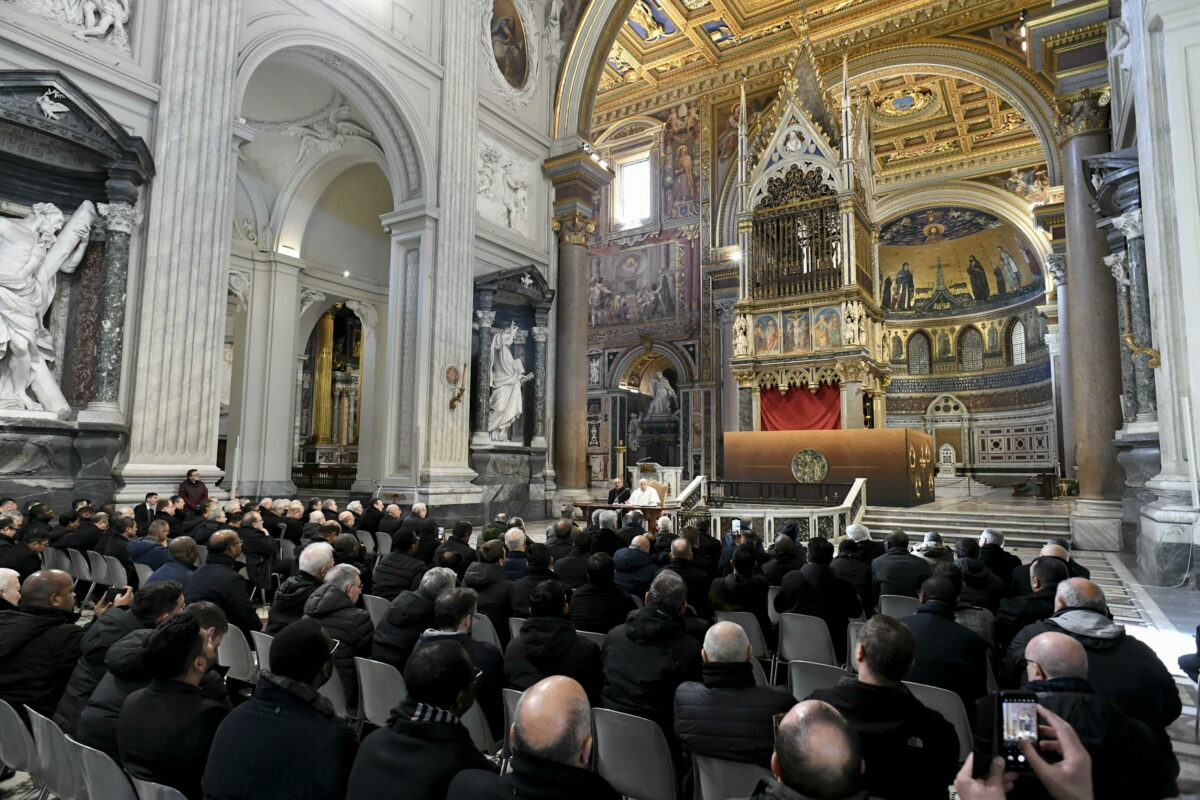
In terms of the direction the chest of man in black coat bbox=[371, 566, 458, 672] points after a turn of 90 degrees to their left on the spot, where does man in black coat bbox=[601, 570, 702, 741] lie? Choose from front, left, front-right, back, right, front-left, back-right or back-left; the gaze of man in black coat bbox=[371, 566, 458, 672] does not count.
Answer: back

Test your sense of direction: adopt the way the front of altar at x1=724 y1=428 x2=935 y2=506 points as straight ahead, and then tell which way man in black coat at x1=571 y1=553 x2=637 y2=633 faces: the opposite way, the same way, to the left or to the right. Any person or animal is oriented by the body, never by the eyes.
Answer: the opposite way

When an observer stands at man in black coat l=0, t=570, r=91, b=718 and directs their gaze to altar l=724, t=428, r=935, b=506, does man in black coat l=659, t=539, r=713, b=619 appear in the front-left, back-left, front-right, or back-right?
front-right

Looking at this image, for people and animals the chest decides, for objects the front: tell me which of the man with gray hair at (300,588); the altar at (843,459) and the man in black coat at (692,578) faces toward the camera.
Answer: the altar

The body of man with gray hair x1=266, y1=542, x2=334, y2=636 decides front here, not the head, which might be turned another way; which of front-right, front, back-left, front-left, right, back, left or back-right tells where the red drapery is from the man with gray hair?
front

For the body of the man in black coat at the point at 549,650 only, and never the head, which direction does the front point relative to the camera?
away from the camera

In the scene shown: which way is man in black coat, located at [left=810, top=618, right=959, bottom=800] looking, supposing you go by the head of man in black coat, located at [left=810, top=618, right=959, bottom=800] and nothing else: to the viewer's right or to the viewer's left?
to the viewer's left

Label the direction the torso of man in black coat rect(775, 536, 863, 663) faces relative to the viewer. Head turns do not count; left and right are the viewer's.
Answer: facing away from the viewer

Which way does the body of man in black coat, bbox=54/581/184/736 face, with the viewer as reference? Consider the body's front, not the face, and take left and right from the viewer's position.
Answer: facing away from the viewer and to the right of the viewer

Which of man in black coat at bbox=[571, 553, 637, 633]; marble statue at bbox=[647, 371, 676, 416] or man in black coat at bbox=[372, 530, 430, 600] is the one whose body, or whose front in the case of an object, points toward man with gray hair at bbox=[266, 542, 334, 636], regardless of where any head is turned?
the marble statue

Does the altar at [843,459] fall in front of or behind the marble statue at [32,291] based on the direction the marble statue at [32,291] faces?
in front

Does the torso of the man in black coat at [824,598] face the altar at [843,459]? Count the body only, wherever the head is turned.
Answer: yes

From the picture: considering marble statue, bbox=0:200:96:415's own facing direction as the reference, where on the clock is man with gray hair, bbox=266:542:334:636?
The man with gray hair is roughly at 1 o'clock from the marble statue.

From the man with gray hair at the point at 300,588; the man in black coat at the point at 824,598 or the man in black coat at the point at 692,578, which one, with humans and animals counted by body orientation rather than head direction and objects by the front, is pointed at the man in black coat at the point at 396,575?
the man with gray hair

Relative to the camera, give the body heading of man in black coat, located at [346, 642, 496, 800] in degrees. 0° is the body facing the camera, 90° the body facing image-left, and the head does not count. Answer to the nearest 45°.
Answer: approximately 225°

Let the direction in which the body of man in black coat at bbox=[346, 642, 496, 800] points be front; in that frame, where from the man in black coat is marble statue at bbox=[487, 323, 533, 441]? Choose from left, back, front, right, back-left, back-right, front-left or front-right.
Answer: front-left

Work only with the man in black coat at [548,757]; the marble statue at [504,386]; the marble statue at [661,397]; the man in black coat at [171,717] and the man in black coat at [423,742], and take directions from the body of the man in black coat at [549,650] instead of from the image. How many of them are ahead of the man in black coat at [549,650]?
2

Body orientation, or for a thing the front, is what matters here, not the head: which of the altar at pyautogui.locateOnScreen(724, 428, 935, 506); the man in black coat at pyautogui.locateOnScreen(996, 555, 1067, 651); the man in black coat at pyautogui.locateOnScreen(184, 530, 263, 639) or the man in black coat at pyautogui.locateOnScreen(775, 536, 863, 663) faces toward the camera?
the altar

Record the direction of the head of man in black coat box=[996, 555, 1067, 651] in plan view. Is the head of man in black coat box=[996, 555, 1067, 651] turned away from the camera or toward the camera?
away from the camera

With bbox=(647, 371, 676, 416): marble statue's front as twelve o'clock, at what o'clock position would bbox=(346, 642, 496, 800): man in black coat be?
The man in black coat is roughly at 12 o'clock from the marble statue.

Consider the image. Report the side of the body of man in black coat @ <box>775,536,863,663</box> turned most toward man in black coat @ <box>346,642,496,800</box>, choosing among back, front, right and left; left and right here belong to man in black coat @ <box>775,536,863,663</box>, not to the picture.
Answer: back
